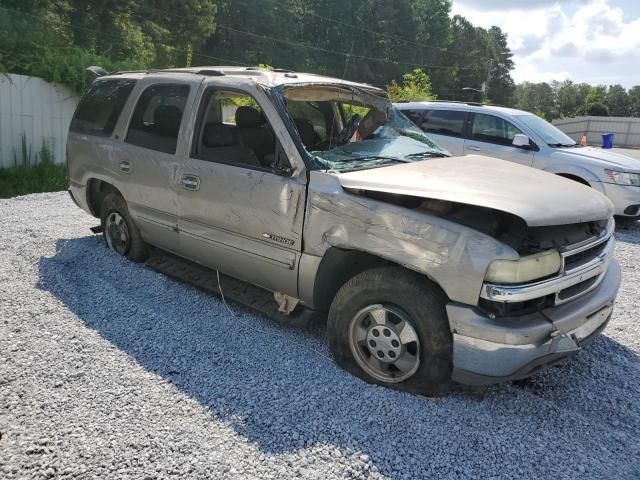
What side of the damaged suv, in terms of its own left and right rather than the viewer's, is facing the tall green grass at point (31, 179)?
back

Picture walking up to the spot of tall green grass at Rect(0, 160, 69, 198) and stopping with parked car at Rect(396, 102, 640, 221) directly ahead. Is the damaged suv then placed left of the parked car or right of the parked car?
right

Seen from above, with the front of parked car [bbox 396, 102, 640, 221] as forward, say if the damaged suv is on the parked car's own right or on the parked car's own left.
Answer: on the parked car's own right

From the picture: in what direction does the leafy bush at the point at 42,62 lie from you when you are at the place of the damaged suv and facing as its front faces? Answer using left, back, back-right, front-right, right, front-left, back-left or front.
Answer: back

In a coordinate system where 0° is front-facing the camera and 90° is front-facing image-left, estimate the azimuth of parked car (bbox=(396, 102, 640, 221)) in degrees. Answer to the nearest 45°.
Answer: approximately 315°

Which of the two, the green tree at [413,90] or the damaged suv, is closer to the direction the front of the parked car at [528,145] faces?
the damaged suv

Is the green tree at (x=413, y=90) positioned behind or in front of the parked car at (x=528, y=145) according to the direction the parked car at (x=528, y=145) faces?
behind

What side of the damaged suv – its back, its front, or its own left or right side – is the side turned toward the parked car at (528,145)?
left
